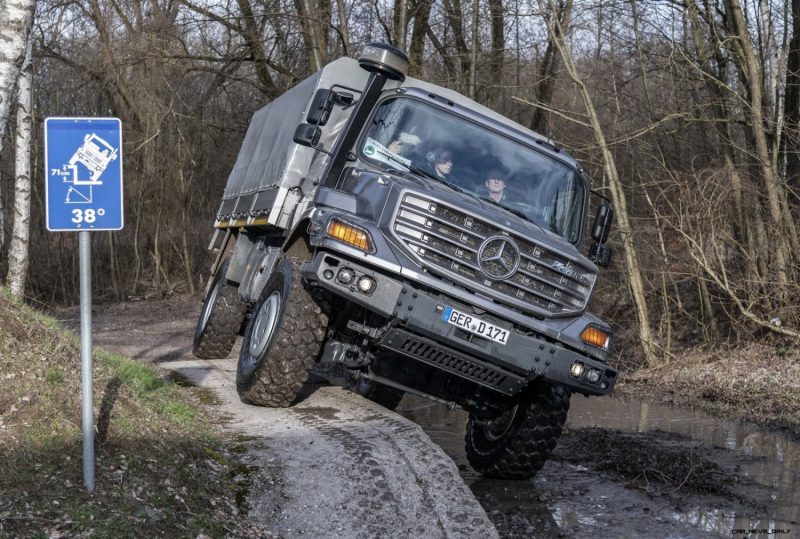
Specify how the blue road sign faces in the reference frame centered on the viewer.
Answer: facing the viewer

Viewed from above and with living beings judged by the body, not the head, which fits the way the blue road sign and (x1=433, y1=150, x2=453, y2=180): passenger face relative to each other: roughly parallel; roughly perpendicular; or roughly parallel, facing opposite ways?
roughly parallel

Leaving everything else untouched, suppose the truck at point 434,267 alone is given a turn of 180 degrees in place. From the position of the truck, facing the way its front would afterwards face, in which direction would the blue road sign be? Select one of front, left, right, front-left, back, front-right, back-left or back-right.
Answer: left

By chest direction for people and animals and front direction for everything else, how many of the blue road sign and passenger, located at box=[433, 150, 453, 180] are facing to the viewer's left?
0

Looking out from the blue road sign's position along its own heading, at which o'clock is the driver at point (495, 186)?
The driver is roughly at 8 o'clock from the blue road sign.

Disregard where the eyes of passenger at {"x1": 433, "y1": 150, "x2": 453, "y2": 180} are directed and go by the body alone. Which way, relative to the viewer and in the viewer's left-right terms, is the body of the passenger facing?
facing the viewer and to the right of the viewer

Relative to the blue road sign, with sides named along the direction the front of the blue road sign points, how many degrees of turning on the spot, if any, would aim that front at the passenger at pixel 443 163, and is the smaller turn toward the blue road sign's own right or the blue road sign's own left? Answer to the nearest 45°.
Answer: approximately 135° to the blue road sign's own left

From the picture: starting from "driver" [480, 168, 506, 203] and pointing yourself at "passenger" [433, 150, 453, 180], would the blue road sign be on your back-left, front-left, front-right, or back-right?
front-left
